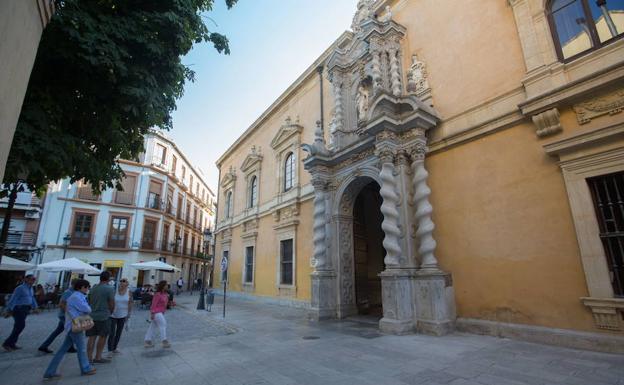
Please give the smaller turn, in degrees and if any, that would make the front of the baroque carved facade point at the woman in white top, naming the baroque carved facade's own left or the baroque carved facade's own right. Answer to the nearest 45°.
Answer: approximately 45° to the baroque carved facade's own right

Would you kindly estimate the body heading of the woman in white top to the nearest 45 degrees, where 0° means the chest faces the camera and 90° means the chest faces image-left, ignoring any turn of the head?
approximately 0°

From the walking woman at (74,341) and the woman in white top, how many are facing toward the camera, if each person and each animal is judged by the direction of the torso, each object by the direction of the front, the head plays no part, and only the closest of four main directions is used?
1

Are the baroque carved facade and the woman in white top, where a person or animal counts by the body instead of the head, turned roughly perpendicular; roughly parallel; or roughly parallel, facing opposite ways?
roughly perpendicular

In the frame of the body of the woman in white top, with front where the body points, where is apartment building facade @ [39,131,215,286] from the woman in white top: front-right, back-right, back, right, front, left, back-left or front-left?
back
